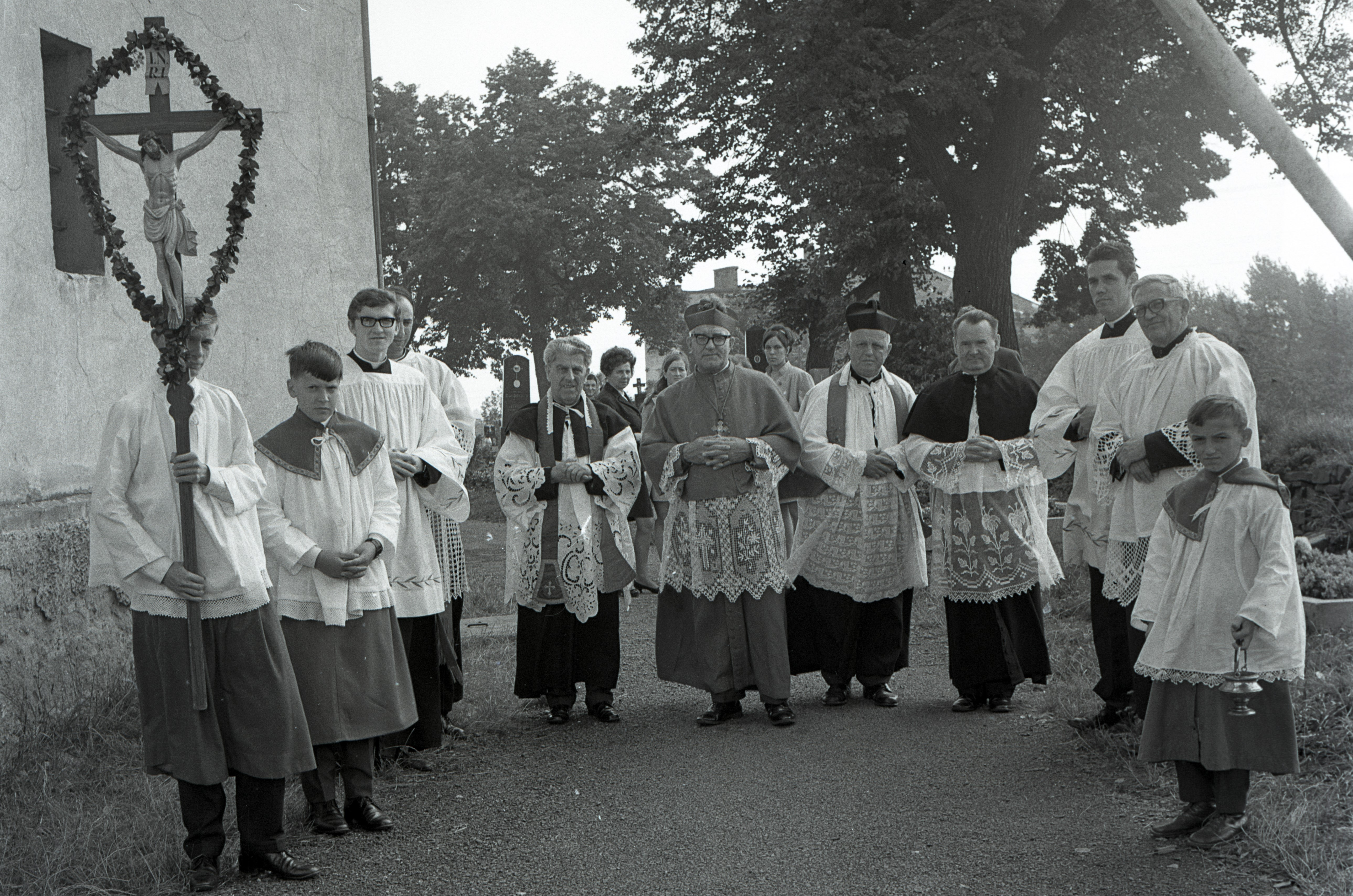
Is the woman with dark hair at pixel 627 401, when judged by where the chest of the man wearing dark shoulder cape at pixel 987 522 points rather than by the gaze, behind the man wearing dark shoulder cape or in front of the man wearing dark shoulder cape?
behind

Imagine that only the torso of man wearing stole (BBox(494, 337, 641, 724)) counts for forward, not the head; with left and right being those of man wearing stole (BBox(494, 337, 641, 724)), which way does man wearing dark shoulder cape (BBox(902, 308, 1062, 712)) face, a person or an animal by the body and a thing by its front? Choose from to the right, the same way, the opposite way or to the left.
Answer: the same way

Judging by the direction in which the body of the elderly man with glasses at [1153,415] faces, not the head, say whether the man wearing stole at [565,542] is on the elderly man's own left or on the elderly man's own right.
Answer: on the elderly man's own right

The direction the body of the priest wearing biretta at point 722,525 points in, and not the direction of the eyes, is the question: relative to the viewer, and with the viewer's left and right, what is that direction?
facing the viewer

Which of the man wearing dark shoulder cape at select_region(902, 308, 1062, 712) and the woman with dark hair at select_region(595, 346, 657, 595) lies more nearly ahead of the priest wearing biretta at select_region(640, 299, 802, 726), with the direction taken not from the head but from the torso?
the man wearing dark shoulder cape

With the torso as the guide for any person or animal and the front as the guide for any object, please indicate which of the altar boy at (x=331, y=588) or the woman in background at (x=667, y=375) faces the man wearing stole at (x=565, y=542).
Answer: the woman in background

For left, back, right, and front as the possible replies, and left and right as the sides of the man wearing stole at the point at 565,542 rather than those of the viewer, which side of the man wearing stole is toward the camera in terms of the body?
front

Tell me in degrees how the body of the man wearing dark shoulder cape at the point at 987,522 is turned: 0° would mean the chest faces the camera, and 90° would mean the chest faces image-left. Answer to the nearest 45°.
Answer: approximately 0°

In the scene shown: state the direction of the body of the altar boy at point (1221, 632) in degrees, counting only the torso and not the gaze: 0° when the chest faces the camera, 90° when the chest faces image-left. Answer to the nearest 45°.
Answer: approximately 45°

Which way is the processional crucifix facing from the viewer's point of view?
toward the camera

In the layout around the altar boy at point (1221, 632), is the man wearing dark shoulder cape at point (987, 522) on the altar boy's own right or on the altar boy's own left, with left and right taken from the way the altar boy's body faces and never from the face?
on the altar boy's own right

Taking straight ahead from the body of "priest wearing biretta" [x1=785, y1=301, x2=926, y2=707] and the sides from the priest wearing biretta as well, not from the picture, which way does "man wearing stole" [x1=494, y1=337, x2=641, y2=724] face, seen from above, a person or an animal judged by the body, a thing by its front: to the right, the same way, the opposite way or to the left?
the same way

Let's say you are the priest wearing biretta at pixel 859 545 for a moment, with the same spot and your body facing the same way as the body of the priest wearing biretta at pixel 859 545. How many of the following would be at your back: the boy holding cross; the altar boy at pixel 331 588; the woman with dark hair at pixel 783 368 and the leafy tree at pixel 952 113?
2

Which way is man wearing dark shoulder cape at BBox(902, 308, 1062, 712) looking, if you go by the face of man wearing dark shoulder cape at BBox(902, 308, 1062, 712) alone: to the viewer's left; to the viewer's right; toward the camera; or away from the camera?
toward the camera

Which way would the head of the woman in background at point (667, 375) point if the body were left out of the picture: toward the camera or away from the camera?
toward the camera

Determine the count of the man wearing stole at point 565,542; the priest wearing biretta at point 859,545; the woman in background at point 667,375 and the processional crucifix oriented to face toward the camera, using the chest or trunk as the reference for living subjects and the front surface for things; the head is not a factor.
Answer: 4

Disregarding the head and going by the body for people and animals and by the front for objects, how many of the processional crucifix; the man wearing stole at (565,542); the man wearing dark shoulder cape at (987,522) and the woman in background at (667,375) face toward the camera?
4
